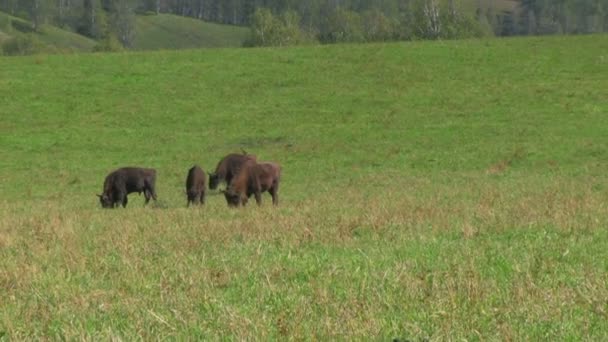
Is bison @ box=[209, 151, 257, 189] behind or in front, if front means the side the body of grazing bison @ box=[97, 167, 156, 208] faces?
behind

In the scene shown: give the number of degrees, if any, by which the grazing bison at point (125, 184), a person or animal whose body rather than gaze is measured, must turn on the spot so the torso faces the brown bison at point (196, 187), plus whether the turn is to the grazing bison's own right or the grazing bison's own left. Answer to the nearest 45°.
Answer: approximately 135° to the grazing bison's own left

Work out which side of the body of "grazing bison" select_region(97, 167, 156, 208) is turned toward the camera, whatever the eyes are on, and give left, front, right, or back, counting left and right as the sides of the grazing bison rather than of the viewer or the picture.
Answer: left

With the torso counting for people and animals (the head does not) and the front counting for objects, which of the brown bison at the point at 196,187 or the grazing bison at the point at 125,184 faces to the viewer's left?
the grazing bison

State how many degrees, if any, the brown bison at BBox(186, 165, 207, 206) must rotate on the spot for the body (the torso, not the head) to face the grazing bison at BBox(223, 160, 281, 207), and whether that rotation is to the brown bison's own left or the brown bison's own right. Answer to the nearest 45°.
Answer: approximately 45° to the brown bison's own left

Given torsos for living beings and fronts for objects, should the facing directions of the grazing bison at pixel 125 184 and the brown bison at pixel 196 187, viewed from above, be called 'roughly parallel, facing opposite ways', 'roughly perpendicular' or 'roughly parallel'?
roughly perpendicular

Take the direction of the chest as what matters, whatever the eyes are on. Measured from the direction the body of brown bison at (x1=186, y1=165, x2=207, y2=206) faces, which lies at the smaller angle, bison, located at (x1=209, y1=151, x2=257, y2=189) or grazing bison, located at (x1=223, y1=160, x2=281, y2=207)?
the grazing bison

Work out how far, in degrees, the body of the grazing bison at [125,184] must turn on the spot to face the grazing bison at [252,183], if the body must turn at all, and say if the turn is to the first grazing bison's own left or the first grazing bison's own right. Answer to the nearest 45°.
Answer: approximately 135° to the first grazing bison's own left
